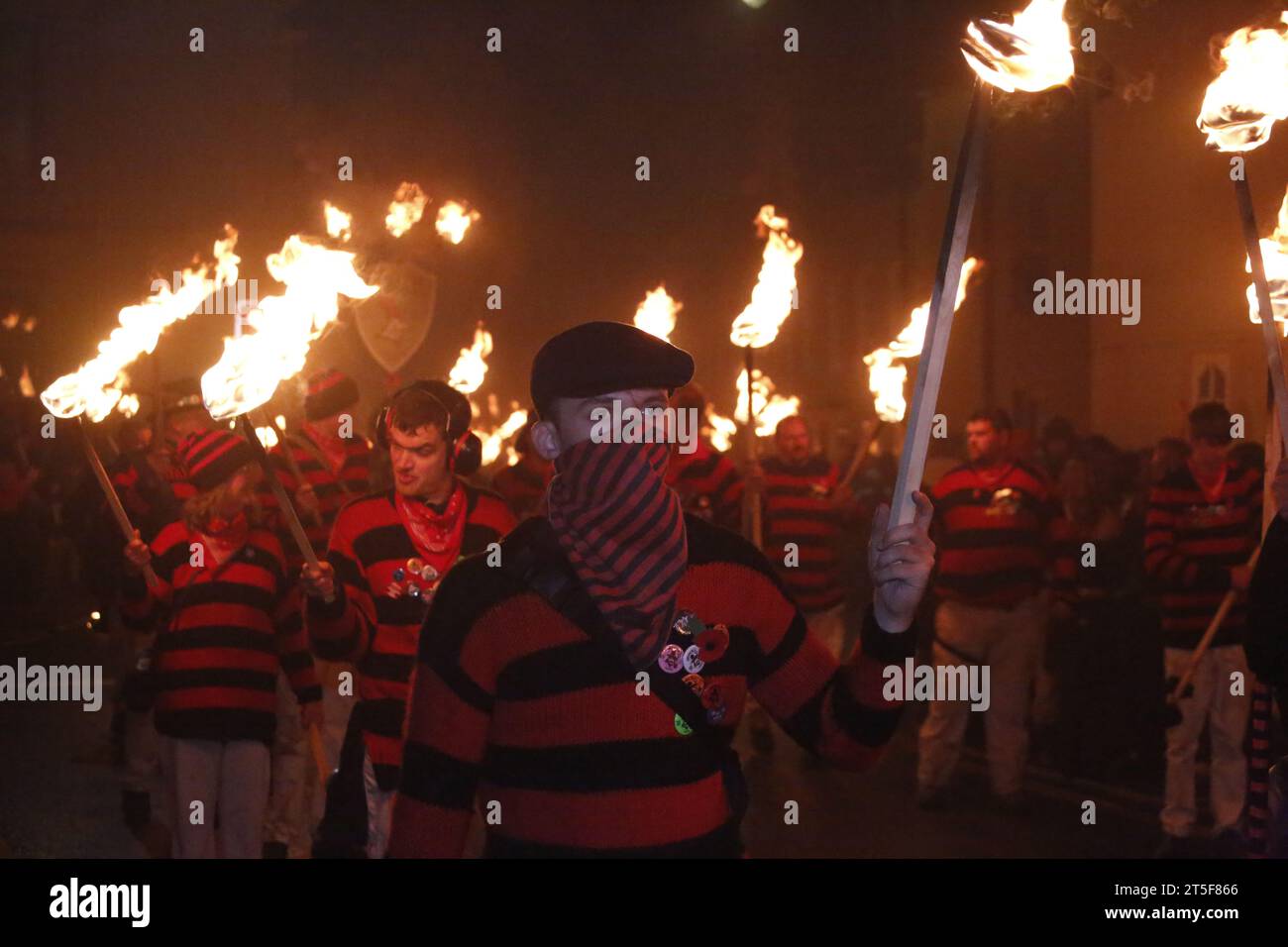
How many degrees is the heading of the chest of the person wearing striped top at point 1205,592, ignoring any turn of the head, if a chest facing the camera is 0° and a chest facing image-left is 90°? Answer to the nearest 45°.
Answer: approximately 0°

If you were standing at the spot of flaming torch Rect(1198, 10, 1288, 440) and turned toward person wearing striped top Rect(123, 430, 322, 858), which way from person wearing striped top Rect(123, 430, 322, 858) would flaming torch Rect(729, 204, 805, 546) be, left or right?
right

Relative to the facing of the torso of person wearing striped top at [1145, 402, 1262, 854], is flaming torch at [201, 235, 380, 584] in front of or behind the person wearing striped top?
in front

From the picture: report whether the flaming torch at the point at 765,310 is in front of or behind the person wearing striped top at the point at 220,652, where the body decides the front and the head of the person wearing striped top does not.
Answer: behind

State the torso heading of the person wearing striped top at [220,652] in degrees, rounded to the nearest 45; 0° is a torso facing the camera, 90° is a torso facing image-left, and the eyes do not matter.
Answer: approximately 0°

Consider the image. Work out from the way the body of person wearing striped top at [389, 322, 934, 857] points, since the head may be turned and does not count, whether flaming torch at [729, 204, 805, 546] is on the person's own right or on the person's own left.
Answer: on the person's own left

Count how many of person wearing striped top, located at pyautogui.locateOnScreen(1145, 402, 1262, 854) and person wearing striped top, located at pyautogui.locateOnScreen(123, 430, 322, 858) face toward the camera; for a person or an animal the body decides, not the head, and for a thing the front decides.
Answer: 2

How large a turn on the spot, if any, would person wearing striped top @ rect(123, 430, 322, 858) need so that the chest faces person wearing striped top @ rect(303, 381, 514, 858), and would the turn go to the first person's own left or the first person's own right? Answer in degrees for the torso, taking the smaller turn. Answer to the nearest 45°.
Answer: approximately 45° to the first person's own left

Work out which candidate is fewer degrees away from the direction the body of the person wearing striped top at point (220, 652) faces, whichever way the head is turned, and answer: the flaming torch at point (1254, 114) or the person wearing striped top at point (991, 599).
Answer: the flaming torch
